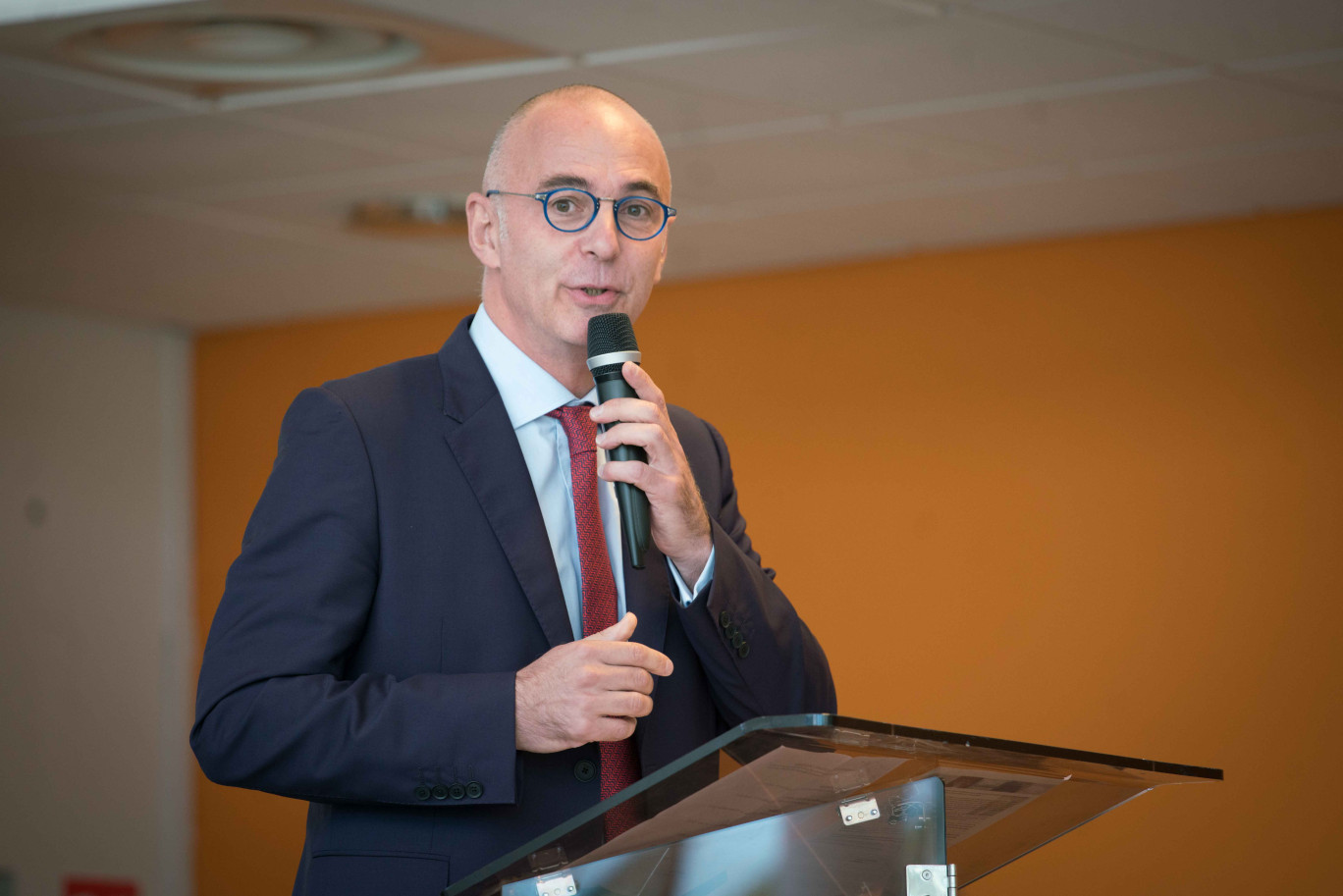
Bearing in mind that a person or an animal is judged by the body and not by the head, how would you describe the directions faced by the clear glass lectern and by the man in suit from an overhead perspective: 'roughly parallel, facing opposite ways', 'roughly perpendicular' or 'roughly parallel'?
roughly parallel

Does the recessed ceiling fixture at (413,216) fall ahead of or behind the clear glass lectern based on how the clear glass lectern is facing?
behind

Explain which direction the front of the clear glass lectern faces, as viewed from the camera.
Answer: facing the viewer and to the right of the viewer
